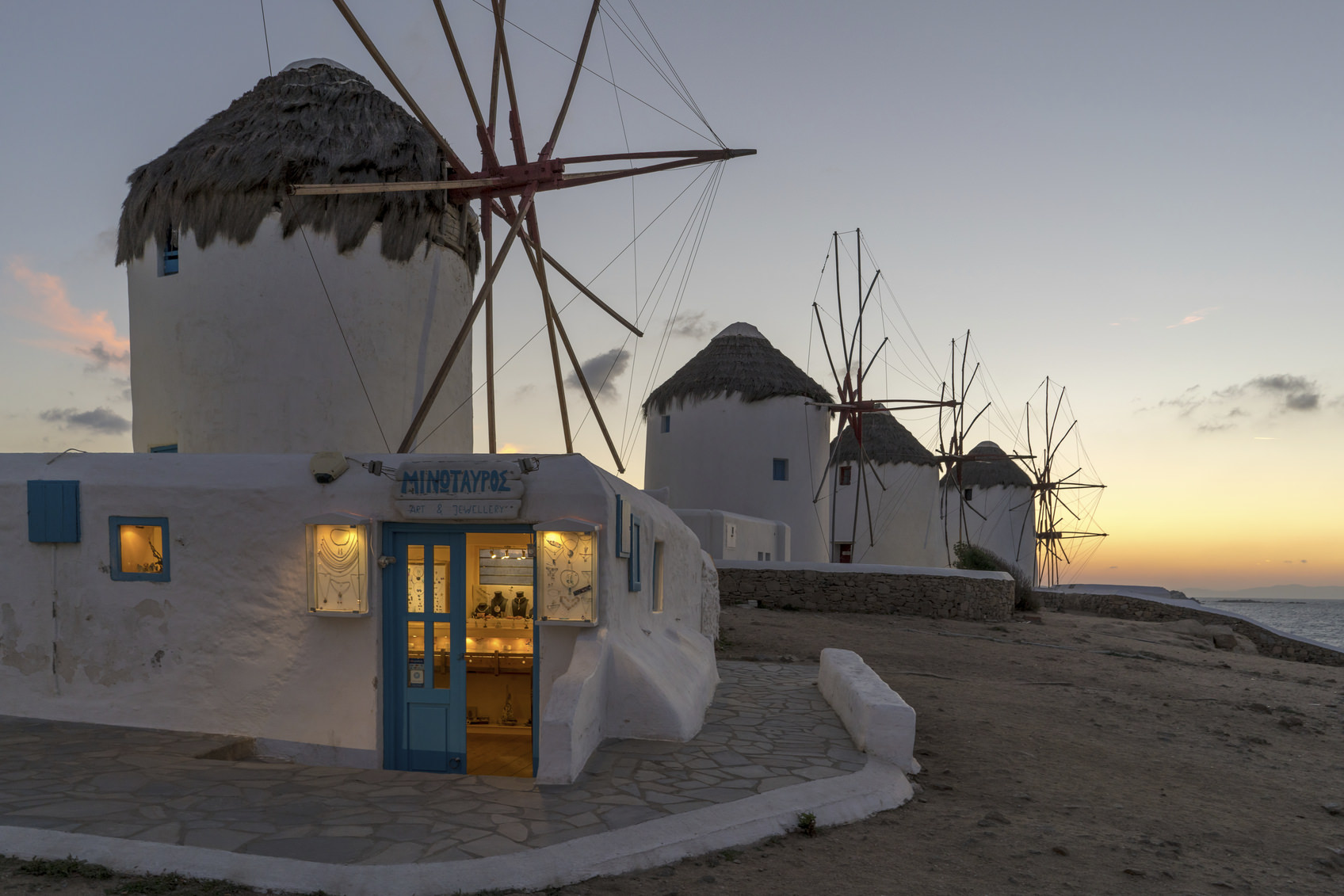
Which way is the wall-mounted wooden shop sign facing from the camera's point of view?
toward the camera

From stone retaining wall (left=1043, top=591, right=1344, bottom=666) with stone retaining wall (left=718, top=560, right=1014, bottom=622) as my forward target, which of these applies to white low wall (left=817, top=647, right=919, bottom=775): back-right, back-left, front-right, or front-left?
front-left

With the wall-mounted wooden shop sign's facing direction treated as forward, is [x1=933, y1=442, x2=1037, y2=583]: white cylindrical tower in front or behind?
behind

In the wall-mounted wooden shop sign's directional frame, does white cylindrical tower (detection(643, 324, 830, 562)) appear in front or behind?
behind

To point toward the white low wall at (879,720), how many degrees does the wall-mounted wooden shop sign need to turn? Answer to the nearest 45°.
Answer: approximately 90° to its left

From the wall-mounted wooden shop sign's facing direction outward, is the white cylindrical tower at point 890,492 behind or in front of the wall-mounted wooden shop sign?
behind
